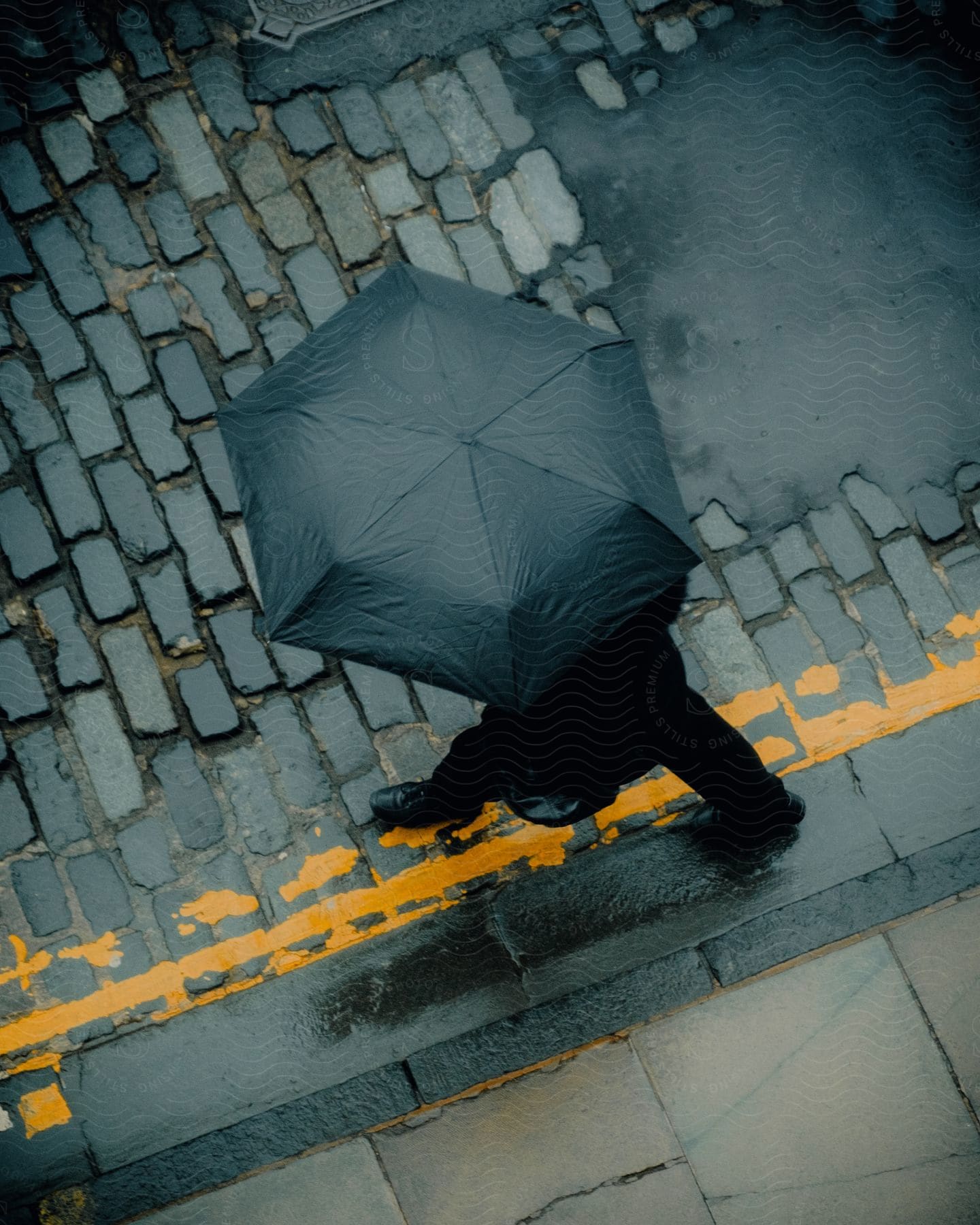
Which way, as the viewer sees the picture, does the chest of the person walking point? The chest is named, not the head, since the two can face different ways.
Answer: to the viewer's left

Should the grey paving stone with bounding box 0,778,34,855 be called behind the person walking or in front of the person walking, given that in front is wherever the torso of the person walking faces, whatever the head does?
in front

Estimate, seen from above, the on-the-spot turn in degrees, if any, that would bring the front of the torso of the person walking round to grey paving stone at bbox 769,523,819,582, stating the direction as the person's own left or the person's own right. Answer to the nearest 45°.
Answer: approximately 135° to the person's own right
